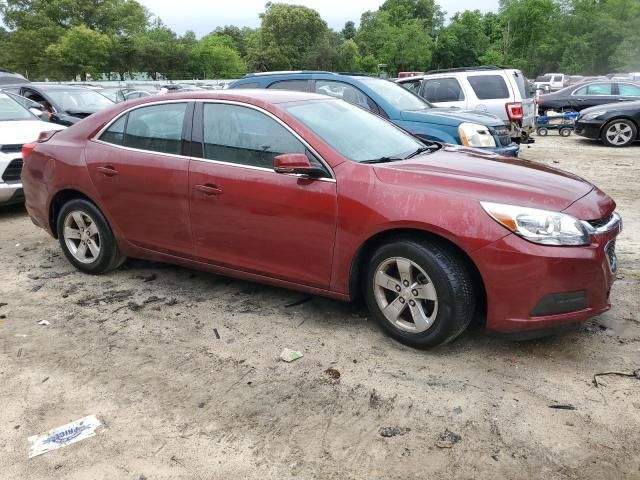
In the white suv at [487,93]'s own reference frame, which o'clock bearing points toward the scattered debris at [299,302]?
The scattered debris is roughly at 8 o'clock from the white suv.

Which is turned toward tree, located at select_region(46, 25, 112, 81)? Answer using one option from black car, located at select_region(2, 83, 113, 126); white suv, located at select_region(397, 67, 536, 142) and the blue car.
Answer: the white suv

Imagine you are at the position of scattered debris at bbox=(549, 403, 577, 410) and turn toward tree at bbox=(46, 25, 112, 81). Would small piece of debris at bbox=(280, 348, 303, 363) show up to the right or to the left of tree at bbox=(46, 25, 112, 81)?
left

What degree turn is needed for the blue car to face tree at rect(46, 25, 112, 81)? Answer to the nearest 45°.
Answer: approximately 180°

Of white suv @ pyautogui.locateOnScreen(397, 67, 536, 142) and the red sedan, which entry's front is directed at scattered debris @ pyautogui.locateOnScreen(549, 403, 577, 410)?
the red sedan

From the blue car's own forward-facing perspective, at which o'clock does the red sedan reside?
The red sedan is roughly at 2 o'clock from the blue car.

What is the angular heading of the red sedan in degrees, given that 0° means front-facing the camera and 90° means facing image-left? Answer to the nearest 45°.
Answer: approximately 315°

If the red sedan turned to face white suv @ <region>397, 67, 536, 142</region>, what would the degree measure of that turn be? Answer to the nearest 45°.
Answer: approximately 135° to its left

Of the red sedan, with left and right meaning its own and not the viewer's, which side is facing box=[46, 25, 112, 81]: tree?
back

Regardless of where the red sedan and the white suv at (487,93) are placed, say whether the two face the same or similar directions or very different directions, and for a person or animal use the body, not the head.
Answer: very different directions

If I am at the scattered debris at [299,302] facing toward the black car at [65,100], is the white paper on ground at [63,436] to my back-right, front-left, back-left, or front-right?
back-left

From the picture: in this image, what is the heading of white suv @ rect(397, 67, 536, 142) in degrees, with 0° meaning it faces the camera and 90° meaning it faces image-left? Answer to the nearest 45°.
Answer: approximately 135°

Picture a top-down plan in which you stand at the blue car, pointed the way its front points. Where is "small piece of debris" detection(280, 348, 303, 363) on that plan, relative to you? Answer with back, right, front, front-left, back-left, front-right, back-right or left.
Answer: front-right

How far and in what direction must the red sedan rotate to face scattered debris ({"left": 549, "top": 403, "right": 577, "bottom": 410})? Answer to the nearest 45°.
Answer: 0° — it already faces it

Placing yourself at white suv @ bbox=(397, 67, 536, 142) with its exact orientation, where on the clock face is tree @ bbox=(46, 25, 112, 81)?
The tree is roughly at 12 o'clock from the white suv.

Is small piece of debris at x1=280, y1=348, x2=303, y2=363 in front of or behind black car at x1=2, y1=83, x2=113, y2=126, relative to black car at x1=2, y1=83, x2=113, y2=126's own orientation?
in front

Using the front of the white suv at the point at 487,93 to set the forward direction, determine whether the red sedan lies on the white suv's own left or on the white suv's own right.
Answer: on the white suv's own left
